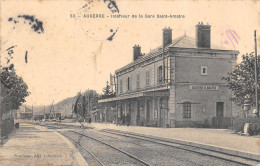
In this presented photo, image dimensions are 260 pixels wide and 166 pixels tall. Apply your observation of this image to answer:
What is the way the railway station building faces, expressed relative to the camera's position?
facing the viewer and to the left of the viewer

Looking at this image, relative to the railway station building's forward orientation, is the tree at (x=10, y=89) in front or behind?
in front

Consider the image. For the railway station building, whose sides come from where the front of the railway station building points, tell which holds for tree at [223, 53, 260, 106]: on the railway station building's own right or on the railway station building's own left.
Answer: on the railway station building's own left
